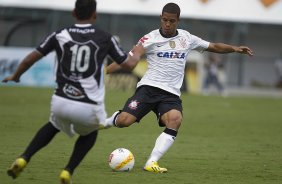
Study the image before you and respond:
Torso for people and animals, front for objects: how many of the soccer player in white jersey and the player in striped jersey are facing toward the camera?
1

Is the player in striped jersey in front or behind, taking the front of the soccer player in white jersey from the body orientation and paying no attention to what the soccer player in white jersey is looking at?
in front

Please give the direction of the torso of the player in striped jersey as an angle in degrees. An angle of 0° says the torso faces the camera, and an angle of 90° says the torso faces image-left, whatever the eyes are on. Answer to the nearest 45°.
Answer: approximately 180°

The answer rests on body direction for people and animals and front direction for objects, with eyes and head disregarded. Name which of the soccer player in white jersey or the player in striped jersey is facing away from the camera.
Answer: the player in striped jersey

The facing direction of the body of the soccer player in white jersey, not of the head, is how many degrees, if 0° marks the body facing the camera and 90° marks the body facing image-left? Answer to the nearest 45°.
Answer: approximately 0°

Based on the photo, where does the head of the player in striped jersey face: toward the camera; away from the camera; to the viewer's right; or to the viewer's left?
away from the camera

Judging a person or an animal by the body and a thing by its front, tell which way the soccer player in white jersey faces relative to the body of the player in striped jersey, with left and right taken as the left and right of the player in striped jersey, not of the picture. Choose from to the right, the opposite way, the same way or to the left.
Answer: the opposite way
